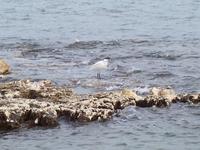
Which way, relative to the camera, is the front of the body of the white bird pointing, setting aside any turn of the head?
to the viewer's right

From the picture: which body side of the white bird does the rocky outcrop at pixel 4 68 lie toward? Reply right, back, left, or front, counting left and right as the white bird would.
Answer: back

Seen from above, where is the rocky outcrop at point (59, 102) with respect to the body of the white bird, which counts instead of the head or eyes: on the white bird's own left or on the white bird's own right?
on the white bird's own right
